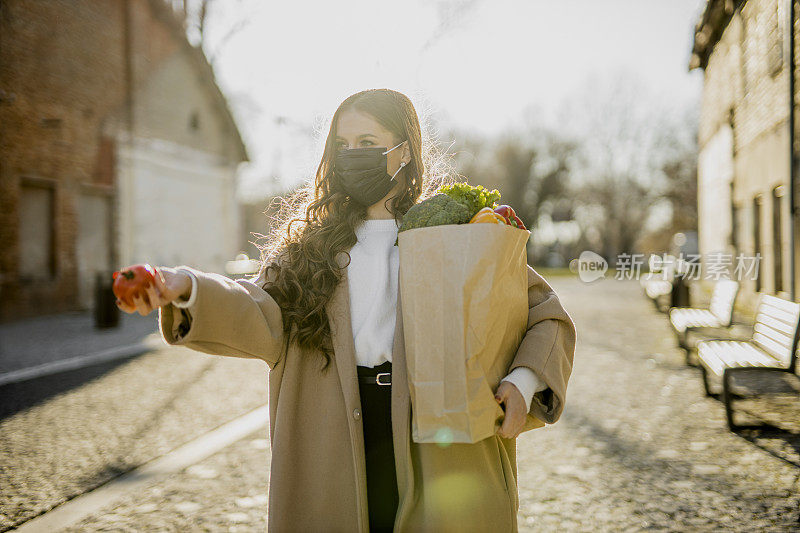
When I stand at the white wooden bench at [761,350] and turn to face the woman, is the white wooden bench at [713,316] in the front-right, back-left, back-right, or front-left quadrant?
back-right

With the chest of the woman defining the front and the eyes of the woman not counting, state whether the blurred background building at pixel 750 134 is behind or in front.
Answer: behind

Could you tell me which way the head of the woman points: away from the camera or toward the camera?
toward the camera

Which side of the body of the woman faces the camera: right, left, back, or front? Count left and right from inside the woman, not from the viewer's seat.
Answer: front

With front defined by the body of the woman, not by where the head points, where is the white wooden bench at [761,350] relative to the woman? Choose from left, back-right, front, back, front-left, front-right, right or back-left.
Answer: back-left

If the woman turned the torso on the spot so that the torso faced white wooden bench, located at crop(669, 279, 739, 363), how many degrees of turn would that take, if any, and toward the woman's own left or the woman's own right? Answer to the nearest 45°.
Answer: approximately 135° to the woman's own left
